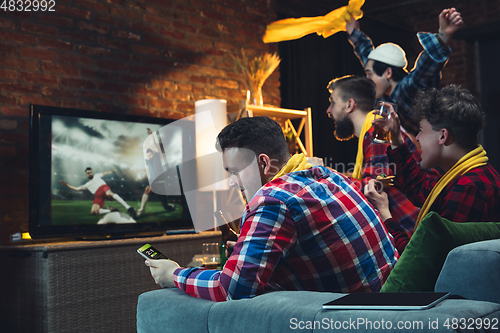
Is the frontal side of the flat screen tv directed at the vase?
no

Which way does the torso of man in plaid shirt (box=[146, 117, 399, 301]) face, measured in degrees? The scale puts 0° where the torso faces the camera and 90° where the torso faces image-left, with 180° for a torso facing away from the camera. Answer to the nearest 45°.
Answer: approximately 135°

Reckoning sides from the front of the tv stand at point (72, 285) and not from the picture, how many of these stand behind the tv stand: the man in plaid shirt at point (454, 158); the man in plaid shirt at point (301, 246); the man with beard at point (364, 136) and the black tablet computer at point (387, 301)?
0

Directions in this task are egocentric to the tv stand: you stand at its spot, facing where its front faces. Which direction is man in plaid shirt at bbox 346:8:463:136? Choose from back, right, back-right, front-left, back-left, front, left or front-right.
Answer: front-left

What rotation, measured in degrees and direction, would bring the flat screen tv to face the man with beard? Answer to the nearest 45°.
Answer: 0° — it already faces them

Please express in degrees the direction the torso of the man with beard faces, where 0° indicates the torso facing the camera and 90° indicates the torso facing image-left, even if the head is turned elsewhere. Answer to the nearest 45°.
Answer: approximately 90°

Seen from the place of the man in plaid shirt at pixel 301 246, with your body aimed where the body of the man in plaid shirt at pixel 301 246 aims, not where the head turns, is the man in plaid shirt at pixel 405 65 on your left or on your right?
on your right

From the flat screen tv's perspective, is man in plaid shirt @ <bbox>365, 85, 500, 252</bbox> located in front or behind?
in front

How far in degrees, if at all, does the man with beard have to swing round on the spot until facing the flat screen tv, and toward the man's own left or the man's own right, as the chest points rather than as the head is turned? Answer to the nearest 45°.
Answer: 0° — they already face it

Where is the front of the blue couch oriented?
to the viewer's left

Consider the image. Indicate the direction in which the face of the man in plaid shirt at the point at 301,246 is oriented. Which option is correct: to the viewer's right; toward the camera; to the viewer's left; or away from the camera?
to the viewer's left

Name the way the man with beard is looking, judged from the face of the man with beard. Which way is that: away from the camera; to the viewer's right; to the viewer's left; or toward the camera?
to the viewer's left

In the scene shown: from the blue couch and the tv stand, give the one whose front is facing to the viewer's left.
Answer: the blue couch

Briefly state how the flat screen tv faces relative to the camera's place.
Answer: facing the viewer and to the right of the viewer

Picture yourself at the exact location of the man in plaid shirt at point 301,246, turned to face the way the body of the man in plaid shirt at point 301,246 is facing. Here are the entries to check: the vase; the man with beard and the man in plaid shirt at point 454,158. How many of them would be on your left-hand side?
0

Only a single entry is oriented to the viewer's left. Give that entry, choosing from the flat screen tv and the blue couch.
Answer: the blue couch

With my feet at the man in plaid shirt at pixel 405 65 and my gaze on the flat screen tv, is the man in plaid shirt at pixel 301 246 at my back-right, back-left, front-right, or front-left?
front-left

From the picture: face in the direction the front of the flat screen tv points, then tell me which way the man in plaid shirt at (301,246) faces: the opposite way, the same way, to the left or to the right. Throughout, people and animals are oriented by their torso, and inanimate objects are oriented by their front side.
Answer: the opposite way

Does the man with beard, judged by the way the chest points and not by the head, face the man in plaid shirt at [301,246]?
no

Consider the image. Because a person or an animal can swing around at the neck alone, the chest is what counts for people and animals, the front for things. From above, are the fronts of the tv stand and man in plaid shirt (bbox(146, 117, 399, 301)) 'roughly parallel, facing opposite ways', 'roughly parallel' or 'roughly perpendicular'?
roughly parallel, facing opposite ways

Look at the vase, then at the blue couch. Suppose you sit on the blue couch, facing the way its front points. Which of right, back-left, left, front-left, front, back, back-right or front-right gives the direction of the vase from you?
right

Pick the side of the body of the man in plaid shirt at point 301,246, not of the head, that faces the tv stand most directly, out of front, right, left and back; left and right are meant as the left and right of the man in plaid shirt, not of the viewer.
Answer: front
